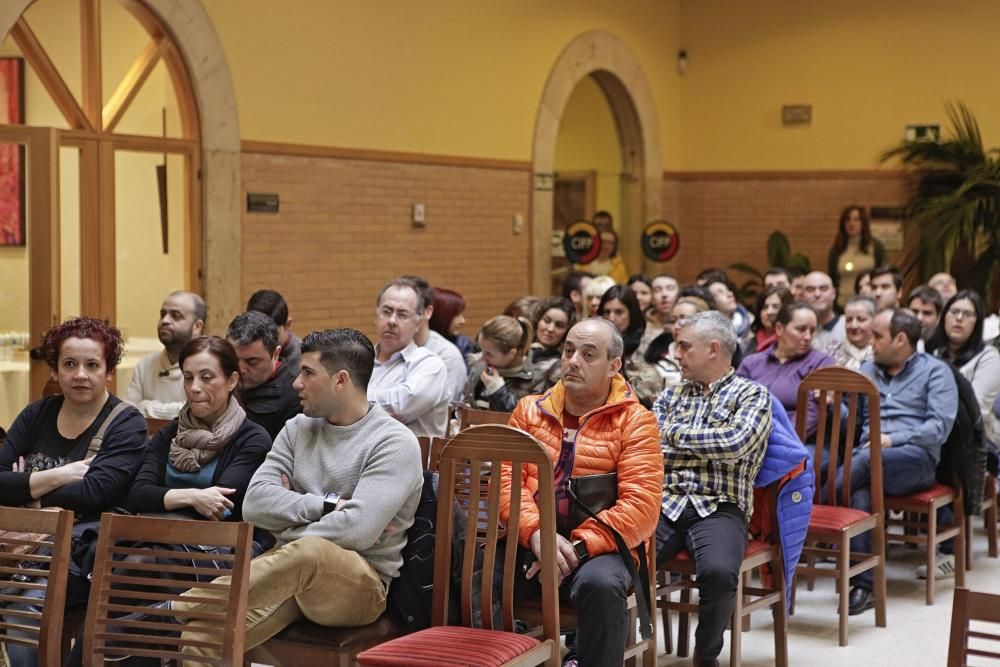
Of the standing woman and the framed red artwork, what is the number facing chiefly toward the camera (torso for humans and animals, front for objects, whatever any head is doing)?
2

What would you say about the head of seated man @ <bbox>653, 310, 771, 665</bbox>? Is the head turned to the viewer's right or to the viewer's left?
to the viewer's left

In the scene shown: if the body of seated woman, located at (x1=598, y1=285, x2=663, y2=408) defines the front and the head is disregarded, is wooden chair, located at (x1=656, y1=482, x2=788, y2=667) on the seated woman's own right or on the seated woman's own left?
on the seated woman's own left

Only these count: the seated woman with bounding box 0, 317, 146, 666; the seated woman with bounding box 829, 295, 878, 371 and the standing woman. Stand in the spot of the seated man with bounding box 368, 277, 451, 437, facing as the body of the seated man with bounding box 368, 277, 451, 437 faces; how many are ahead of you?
1

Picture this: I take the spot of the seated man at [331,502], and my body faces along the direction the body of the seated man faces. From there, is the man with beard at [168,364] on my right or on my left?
on my right

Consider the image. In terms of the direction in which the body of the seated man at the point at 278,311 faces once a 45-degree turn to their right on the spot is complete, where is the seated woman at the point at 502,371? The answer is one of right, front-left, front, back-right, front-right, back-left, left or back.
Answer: back

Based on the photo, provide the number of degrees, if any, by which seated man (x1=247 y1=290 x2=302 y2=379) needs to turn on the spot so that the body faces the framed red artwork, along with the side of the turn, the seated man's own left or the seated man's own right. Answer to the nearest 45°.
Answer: approximately 90° to the seated man's own right

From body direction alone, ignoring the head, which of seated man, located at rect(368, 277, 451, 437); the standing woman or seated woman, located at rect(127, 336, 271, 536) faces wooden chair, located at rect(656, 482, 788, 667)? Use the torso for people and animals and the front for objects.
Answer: the standing woman

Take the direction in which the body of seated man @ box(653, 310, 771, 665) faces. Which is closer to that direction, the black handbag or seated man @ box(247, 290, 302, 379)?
the black handbag

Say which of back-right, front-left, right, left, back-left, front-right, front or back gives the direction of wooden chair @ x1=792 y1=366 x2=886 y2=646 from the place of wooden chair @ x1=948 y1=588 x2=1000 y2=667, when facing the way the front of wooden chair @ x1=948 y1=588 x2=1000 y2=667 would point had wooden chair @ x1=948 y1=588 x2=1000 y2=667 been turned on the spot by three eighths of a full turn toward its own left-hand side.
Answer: left
